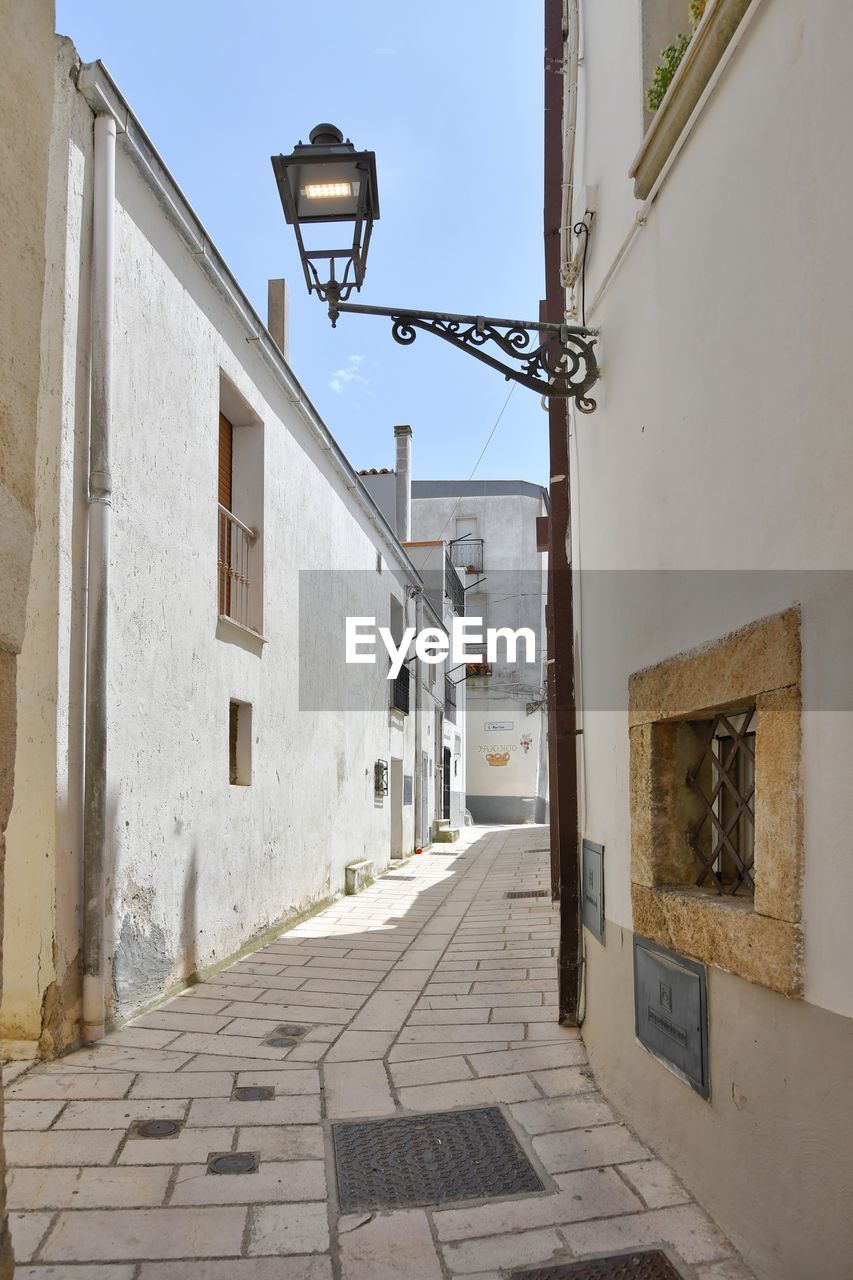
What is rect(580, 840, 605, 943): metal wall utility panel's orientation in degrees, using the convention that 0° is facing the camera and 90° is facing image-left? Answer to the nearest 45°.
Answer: approximately 45°

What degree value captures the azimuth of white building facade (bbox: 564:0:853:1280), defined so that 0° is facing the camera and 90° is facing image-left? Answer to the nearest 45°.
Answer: approximately 45°

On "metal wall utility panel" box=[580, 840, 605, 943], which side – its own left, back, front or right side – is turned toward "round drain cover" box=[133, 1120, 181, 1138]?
front
